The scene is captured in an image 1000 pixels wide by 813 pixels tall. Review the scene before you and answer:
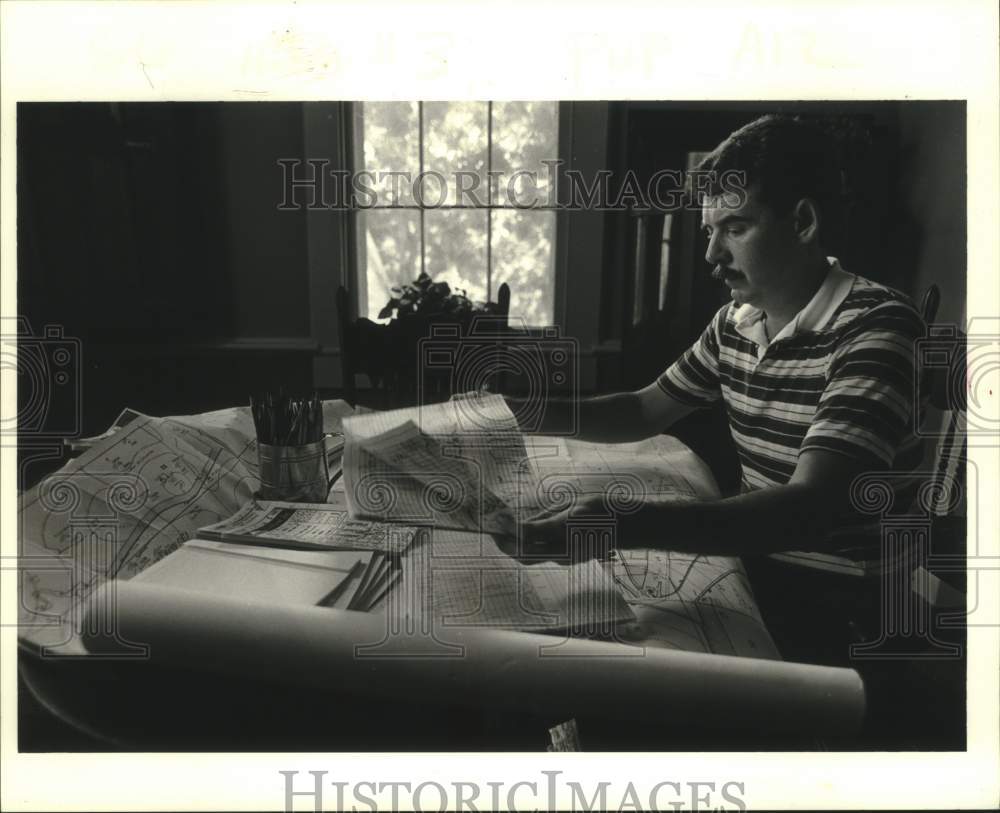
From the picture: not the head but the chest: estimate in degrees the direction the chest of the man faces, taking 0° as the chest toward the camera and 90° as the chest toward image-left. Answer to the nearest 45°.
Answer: approximately 45°

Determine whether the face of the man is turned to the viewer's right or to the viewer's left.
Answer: to the viewer's left
